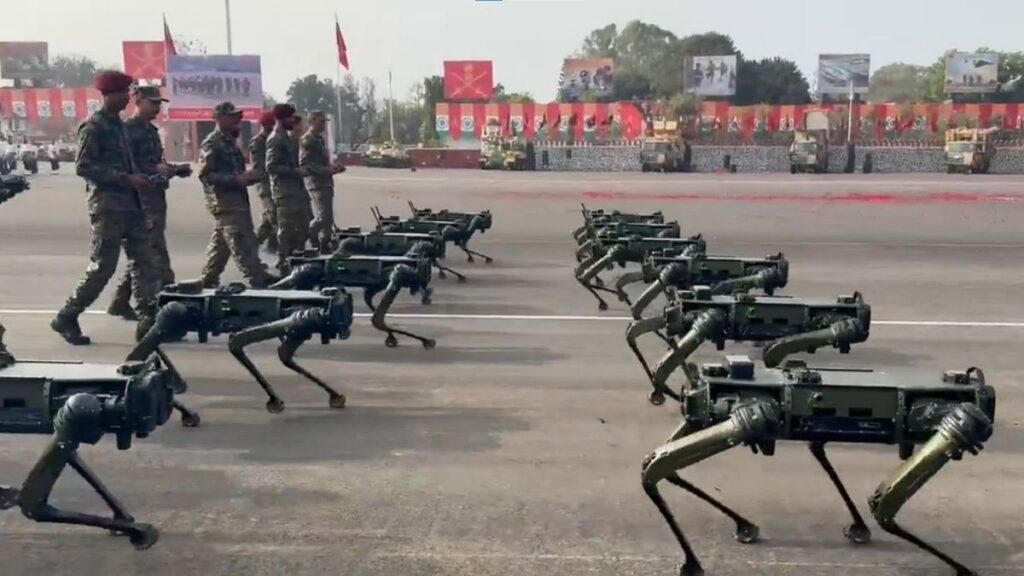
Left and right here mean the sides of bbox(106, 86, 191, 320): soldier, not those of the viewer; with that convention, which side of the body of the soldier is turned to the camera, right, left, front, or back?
right

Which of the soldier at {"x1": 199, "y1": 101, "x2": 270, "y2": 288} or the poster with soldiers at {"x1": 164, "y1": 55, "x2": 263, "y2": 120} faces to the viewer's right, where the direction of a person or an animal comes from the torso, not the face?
the soldier

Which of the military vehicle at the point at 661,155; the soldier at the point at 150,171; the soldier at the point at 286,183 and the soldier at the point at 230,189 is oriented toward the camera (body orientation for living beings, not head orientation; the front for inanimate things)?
the military vehicle

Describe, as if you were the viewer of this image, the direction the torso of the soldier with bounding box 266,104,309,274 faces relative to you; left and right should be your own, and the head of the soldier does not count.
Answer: facing to the right of the viewer

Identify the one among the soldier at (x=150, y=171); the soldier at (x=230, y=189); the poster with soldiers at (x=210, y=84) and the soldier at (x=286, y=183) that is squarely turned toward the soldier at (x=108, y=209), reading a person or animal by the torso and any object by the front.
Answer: the poster with soldiers

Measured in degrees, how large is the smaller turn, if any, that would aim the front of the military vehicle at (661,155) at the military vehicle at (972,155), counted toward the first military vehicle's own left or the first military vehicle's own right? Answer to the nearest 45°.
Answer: approximately 90° to the first military vehicle's own left

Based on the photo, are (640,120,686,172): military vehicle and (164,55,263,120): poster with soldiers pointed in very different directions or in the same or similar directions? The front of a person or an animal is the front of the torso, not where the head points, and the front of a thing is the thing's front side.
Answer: same or similar directions

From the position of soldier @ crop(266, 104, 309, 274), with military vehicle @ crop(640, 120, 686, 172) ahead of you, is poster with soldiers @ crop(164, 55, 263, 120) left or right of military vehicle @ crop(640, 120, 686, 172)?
left

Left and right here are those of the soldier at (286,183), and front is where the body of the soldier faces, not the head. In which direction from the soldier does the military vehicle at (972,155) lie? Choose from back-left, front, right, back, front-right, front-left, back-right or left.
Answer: front-left

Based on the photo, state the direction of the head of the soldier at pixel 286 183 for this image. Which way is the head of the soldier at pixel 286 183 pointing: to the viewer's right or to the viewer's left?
to the viewer's right

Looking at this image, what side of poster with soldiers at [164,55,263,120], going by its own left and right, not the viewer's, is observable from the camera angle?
front

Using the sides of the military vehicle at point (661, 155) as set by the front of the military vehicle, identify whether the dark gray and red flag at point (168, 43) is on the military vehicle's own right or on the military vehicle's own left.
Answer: on the military vehicle's own right
